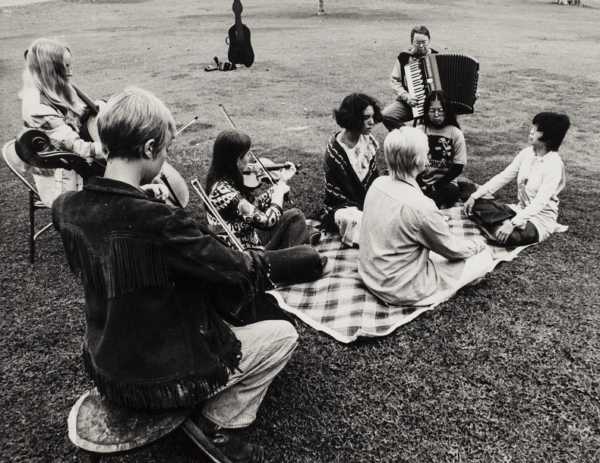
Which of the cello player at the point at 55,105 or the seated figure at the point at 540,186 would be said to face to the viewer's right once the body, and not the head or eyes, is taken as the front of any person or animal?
the cello player

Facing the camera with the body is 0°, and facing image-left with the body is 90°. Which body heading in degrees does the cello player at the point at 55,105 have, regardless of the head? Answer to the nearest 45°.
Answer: approximately 270°

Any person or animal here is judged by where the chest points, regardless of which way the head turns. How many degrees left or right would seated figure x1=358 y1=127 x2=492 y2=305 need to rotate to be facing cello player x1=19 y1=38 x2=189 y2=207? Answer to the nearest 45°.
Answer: approximately 135° to its left

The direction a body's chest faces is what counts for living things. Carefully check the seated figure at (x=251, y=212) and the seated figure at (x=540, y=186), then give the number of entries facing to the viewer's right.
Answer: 1

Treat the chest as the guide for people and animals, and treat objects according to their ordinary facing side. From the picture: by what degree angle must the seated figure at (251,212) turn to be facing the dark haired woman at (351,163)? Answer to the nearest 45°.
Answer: approximately 45° to its left

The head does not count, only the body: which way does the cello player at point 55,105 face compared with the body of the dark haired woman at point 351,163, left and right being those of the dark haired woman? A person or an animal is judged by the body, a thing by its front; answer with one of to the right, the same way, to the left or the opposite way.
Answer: to the left

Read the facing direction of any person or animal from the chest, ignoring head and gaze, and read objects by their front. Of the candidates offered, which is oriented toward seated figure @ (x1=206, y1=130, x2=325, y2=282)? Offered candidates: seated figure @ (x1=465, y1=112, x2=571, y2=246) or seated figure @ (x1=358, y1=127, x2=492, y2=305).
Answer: seated figure @ (x1=465, y1=112, x2=571, y2=246)

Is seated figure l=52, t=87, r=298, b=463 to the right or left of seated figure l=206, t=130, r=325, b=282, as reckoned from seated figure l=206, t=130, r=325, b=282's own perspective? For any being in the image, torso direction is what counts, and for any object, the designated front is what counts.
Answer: on its right

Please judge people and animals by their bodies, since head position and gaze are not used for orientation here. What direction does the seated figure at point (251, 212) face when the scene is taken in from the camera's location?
facing to the right of the viewer

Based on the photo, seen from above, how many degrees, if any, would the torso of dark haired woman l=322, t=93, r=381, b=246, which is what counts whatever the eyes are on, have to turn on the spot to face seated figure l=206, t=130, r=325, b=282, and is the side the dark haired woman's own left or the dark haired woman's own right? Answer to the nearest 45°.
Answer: approximately 90° to the dark haired woman's own right

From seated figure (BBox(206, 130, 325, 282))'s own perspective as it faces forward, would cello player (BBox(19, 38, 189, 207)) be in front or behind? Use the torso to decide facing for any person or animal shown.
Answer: behind

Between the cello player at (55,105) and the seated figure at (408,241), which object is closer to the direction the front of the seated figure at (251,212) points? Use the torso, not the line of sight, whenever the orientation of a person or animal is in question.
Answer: the seated figure

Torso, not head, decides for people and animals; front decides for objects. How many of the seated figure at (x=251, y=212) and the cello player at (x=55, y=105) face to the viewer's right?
2

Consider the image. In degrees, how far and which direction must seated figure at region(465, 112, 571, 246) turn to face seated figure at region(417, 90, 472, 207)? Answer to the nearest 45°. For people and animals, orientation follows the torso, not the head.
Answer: approximately 90° to its right
